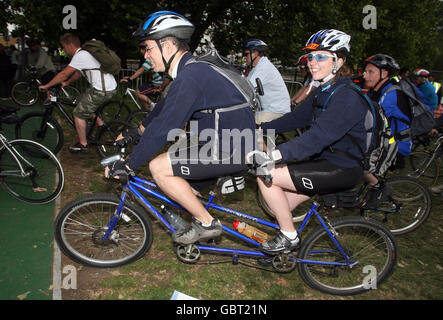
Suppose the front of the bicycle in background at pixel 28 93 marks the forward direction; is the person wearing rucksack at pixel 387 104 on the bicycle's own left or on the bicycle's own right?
on the bicycle's own left

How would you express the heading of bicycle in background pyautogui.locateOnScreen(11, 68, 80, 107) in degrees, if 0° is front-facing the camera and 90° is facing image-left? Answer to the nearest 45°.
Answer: approximately 90°

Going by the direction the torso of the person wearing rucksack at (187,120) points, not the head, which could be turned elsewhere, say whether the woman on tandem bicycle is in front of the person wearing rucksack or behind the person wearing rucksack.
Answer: behind

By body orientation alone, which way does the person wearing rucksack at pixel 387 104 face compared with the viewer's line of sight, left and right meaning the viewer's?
facing to the left of the viewer

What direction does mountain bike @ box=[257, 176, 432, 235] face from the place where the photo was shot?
facing to the left of the viewer

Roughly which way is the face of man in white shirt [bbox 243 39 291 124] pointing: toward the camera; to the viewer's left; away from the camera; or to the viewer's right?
to the viewer's left

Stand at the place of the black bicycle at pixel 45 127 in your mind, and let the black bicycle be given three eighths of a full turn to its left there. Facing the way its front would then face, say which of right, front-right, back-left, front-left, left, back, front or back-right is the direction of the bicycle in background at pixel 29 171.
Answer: front-right

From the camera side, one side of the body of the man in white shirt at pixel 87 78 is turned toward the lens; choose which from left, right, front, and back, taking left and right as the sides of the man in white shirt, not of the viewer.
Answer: left

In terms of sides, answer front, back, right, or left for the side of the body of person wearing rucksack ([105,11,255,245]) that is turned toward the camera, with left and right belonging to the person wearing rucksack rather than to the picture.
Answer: left

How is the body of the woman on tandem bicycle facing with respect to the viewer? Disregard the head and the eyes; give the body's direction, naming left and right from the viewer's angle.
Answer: facing to the left of the viewer

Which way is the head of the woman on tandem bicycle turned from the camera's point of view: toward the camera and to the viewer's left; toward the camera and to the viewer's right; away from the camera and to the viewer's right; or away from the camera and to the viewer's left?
toward the camera and to the viewer's left

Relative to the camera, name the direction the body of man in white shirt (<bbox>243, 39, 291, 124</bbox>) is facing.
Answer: to the viewer's left

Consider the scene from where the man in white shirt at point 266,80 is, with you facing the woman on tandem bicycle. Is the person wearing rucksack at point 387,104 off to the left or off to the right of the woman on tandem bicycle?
left

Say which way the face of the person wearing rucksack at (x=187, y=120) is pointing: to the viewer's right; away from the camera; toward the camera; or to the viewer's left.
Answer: to the viewer's left

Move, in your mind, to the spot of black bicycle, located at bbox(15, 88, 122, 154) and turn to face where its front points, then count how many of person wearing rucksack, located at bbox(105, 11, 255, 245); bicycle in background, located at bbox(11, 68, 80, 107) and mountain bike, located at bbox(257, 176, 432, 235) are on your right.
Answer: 1
